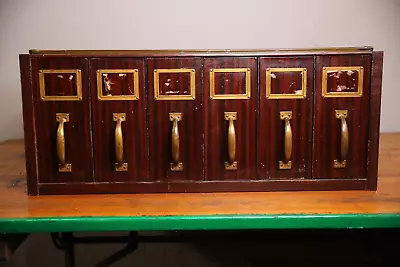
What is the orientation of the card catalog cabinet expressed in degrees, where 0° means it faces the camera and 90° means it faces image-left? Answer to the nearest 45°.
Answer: approximately 0°
